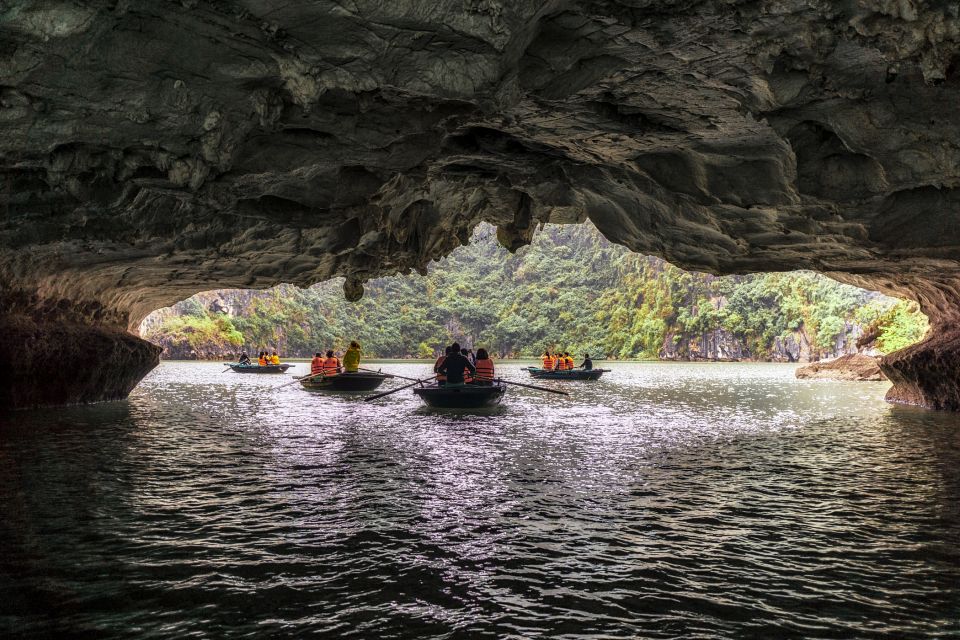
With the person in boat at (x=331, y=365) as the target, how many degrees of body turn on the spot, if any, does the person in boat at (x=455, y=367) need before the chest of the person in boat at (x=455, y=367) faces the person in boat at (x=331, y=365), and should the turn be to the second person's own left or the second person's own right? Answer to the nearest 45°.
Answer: approximately 45° to the second person's own left

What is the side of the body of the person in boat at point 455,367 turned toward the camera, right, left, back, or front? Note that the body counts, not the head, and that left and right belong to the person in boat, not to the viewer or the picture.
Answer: back

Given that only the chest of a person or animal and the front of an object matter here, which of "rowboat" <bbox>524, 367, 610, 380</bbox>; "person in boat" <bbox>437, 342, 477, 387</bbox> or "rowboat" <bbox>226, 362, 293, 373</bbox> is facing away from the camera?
the person in boat

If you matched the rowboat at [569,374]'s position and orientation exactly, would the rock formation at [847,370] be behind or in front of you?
behind

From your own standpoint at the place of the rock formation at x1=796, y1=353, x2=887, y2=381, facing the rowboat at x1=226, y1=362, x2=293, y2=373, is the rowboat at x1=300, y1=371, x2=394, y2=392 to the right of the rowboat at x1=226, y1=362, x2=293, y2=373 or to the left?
left

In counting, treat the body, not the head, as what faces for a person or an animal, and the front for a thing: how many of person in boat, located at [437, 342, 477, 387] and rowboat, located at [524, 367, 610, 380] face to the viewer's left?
1

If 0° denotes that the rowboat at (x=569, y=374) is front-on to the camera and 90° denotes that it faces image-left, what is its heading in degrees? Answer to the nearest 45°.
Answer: approximately 90°

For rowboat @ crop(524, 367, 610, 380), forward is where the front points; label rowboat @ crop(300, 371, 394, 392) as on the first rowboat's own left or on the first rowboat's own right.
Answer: on the first rowboat's own left
